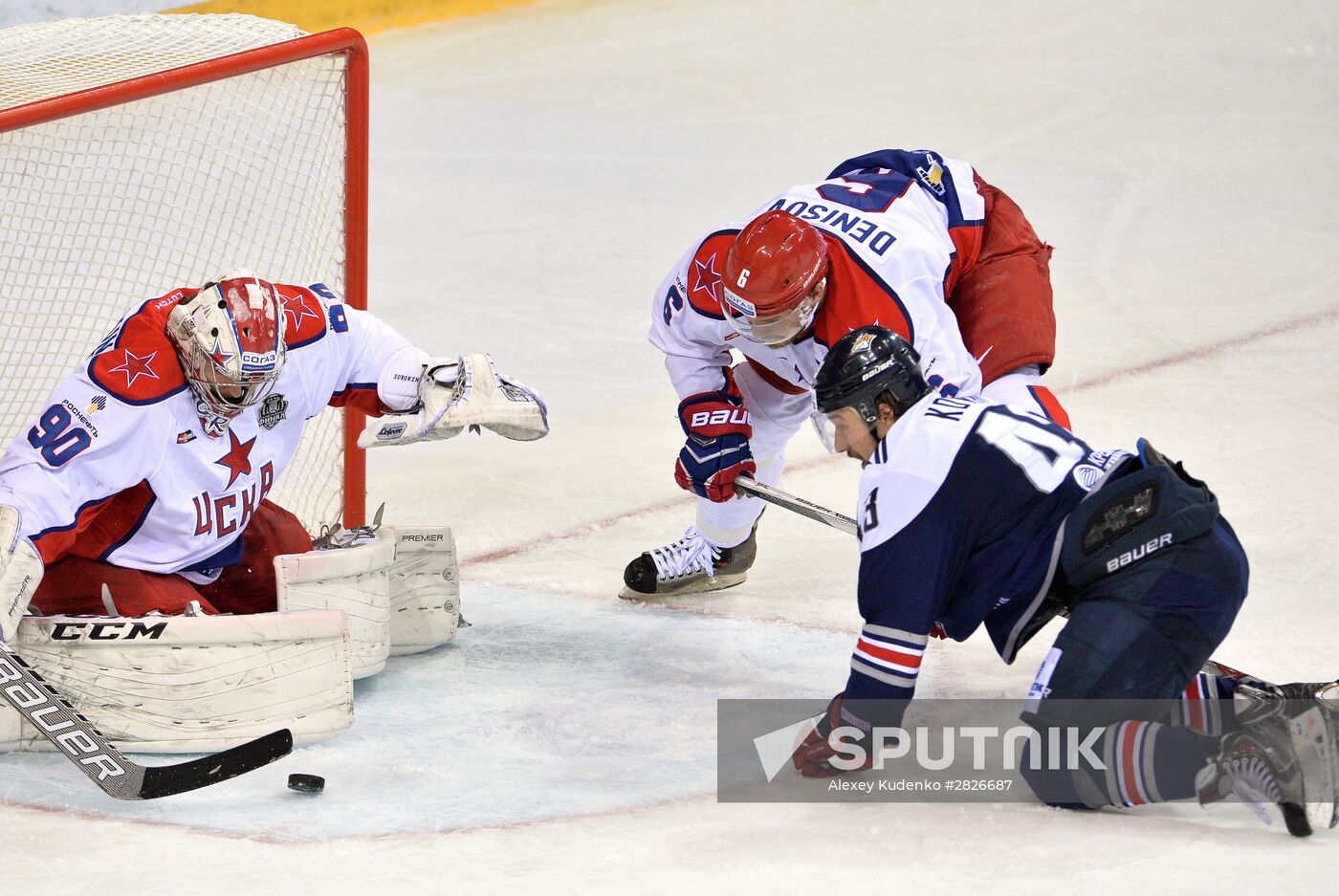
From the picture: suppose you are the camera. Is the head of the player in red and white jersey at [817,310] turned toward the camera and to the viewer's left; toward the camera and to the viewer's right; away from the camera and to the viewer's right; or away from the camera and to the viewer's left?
toward the camera and to the viewer's left

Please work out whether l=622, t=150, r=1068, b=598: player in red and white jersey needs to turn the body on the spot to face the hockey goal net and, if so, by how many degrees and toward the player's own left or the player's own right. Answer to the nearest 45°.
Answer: approximately 90° to the player's own right

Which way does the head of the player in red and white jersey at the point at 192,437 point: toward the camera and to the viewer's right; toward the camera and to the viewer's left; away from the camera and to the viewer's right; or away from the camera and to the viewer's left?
toward the camera and to the viewer's right

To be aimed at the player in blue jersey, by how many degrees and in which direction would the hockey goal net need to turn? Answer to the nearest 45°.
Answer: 0° — it already faces them

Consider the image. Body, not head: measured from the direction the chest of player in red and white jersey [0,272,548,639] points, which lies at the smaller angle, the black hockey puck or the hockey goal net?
the black hockey puck

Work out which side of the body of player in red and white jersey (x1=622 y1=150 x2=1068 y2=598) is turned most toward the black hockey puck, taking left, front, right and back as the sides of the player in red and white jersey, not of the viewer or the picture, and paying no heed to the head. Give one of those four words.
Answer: front

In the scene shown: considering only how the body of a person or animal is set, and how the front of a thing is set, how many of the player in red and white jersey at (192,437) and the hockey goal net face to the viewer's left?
0

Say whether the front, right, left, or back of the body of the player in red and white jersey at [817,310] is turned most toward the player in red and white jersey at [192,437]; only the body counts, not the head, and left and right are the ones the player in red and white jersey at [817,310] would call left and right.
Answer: front

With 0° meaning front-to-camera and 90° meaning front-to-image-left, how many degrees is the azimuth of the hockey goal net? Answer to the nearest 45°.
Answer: approximately 315°

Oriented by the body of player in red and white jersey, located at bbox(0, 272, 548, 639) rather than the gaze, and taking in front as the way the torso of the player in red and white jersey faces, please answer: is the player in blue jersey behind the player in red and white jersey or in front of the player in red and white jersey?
in front

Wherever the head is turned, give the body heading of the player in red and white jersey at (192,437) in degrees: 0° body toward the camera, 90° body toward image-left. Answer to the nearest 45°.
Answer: approximately 315°

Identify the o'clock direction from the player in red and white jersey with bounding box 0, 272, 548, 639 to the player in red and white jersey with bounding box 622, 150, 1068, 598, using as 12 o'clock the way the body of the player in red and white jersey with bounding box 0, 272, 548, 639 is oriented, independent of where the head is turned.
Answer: the player in red and white jersey with bounding box 622, 150, 1068, 598 is roughly at 10 o'clock from the player in red and white jersey with bounding box 0, 272, 548, 639.

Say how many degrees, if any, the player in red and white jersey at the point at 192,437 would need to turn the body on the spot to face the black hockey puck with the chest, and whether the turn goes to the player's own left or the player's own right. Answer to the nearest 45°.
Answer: approximately 45° to the player's own right

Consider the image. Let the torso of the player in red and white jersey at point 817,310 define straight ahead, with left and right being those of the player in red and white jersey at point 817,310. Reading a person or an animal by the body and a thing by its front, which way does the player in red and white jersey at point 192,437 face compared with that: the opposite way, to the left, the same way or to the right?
to the left

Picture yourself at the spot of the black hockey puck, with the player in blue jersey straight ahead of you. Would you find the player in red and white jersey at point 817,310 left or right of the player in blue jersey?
left

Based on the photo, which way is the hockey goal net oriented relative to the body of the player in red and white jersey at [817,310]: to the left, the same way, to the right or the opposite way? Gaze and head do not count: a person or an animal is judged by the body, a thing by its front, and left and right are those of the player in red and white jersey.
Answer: to the left

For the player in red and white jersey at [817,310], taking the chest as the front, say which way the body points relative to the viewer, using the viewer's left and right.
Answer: facing the viewer and to the left of the viewer
